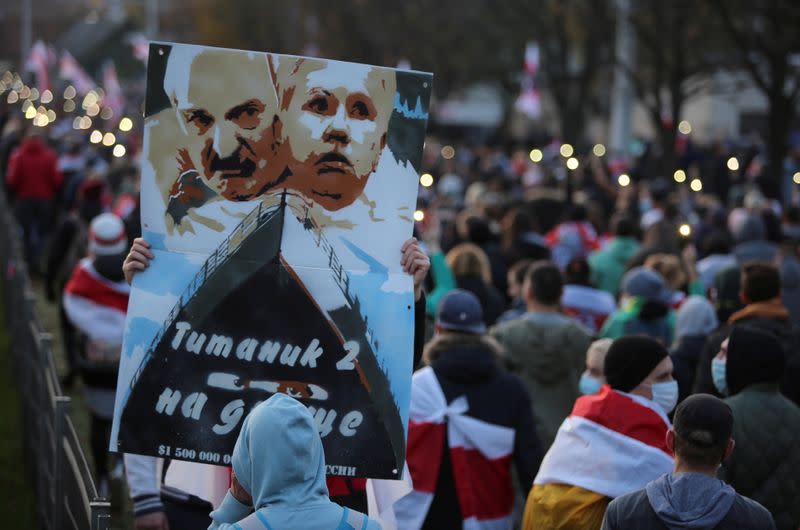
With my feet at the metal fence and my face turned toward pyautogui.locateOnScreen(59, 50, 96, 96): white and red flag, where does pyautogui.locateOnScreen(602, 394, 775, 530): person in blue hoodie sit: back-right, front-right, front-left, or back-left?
back-right

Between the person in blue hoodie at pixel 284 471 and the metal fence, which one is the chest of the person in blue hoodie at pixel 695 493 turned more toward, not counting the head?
the metal fence

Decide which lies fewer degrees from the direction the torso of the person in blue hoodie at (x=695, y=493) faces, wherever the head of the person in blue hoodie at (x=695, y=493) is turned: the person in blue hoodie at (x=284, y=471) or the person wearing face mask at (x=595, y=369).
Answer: the person wearing face mask

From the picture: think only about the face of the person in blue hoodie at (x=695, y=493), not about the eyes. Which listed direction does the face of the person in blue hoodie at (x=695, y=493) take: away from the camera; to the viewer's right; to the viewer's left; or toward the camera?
away from the camera

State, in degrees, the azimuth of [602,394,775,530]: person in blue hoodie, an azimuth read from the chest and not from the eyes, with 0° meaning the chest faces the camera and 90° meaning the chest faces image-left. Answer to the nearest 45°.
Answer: approximately 180°

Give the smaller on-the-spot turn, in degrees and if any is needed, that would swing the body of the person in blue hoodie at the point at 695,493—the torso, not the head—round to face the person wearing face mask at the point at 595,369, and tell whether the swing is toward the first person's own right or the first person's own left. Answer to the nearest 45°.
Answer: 0° — they already face them

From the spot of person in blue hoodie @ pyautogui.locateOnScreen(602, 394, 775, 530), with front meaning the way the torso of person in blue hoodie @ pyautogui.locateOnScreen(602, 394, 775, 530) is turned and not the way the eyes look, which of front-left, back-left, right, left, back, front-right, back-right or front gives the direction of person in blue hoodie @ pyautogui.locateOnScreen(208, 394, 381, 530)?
back-left

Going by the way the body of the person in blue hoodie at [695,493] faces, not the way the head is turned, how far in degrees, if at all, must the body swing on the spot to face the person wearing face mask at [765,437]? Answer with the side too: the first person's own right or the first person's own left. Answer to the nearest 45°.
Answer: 0° — they already face them

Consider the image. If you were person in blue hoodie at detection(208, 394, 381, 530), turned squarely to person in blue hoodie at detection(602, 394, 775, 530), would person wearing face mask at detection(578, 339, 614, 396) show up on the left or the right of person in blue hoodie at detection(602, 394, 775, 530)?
left
